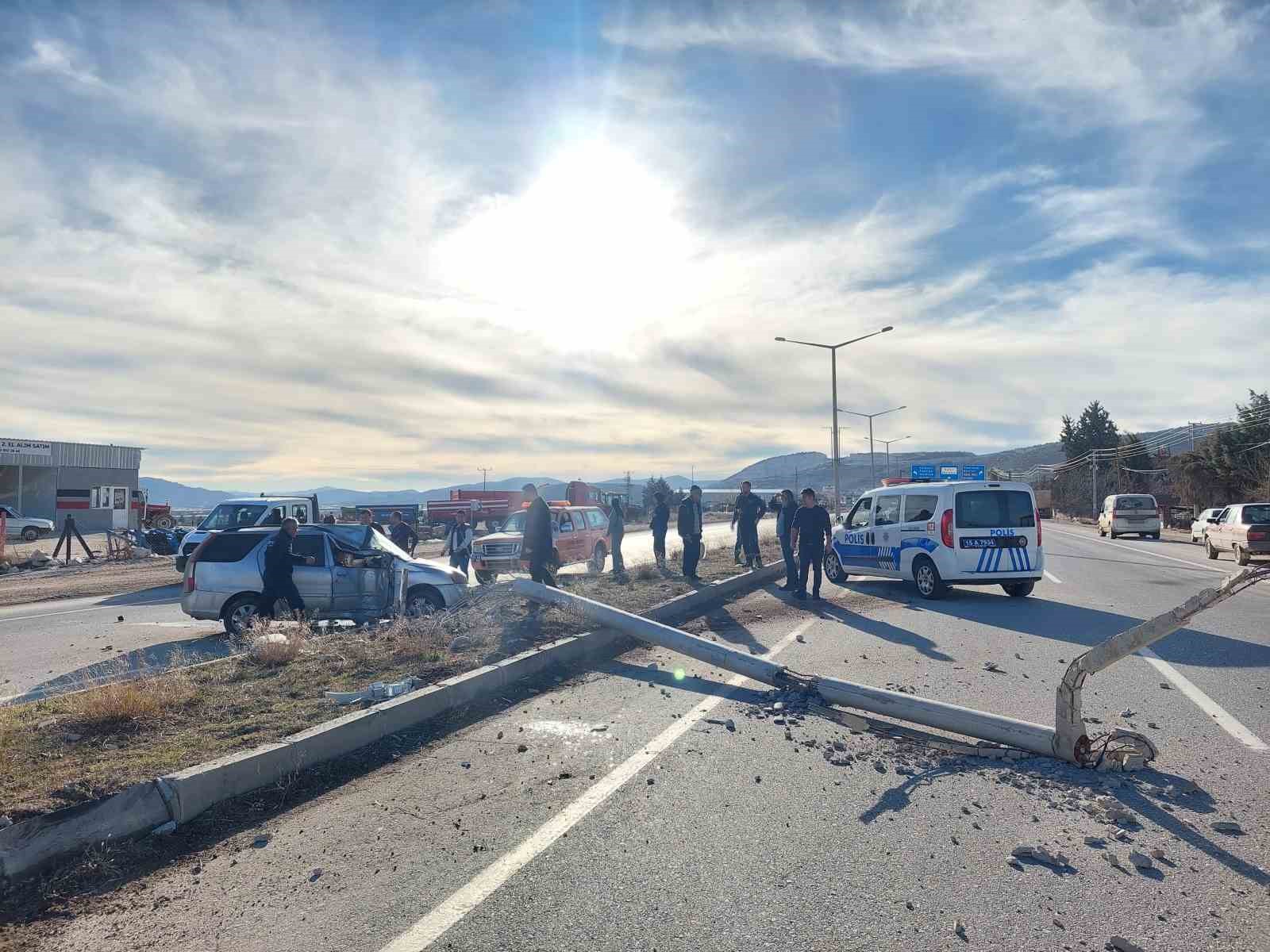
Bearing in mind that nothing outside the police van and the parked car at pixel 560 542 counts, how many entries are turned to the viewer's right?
0

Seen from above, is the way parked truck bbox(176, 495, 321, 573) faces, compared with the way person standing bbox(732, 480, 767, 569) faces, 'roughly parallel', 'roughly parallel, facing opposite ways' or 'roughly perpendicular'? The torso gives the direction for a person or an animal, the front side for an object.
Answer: roughly parallel

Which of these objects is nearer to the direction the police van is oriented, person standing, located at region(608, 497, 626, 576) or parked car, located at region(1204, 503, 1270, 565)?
the person standing

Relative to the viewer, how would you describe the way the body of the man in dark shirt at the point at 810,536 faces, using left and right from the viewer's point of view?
facing the viewer

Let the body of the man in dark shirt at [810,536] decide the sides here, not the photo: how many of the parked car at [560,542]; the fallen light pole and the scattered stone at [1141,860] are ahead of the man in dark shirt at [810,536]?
2

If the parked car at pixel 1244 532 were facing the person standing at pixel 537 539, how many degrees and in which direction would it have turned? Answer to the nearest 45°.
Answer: approximately 90° to its left

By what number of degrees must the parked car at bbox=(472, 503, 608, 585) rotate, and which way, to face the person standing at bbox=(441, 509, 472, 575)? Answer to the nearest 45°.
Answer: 0° — it already faces them

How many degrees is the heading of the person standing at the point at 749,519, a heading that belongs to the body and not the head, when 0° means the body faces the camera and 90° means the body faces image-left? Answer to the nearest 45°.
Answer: approximately 0°

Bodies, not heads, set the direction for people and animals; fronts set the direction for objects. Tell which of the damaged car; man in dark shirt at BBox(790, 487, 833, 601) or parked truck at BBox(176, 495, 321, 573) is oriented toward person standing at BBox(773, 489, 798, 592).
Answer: the damaged car

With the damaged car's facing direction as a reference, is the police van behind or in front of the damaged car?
in front

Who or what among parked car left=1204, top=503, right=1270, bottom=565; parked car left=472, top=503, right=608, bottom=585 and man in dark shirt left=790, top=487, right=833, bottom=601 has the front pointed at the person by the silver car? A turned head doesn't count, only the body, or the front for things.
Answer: parked car left=472, top=503, right=608, bottom=585

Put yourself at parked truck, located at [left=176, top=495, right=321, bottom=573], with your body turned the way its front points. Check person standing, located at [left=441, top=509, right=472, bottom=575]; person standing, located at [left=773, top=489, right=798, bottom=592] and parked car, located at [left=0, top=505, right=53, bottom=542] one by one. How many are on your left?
2

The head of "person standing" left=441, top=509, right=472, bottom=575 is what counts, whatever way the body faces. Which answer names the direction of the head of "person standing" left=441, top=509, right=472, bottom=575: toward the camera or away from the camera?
toward the camera

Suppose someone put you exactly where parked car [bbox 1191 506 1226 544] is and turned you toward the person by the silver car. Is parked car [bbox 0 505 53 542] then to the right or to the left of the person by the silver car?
right

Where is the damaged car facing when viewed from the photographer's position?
facing to the right of the viewer
